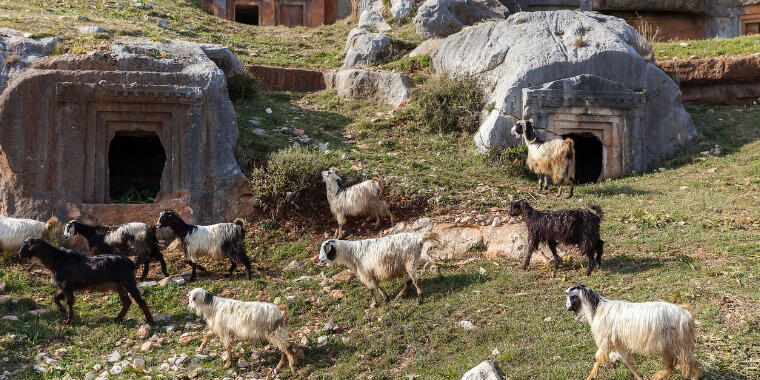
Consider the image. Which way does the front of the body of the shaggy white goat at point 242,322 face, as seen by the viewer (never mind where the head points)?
to the viewer's left

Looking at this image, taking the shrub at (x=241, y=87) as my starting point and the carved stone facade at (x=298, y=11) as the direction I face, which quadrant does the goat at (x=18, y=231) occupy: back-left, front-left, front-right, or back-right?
back-left

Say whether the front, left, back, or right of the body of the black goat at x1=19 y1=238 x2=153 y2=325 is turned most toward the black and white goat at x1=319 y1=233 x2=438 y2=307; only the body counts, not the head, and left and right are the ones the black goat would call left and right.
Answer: back

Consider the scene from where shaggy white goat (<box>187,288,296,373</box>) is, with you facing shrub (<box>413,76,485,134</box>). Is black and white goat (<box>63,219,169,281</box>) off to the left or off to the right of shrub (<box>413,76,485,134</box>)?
left

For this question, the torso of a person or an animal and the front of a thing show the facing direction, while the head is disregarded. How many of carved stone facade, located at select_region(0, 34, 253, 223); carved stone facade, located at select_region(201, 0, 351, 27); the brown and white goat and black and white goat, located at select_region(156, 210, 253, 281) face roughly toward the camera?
2

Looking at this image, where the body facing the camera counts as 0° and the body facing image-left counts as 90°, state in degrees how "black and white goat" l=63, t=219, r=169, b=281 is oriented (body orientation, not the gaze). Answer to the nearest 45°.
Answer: approximately 90°

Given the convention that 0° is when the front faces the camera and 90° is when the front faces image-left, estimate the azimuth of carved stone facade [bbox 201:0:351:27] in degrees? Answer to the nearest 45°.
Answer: approximately 0°

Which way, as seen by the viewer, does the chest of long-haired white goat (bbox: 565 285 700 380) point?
to the viewer's left

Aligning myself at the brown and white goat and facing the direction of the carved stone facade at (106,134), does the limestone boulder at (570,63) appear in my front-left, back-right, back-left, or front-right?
back-right

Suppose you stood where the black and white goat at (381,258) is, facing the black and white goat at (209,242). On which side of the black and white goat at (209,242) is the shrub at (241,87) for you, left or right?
right

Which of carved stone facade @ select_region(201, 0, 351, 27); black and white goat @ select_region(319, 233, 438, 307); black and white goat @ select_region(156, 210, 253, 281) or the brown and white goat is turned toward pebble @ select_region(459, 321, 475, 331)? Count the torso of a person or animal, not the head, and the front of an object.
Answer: the carved stone facade

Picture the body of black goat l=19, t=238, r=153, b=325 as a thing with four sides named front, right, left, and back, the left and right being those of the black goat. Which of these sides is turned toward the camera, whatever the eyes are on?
left

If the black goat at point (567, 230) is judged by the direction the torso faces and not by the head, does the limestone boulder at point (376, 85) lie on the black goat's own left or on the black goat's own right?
on the black goat's own right

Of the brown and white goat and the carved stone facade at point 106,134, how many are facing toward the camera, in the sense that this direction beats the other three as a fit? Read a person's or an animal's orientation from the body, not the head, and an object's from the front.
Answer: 1

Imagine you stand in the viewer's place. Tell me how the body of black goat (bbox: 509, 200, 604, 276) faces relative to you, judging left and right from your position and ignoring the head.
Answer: facing to the left of the viewer

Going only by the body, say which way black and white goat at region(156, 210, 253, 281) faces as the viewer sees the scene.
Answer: to the viewer's left

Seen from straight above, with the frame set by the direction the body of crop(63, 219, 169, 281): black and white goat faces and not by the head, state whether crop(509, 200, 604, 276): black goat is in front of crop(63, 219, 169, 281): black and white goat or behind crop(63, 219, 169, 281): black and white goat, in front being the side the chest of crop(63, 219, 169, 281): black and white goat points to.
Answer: behind

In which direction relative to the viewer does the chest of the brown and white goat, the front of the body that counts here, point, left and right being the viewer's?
facing away from the viewer and to the left of the viewer
